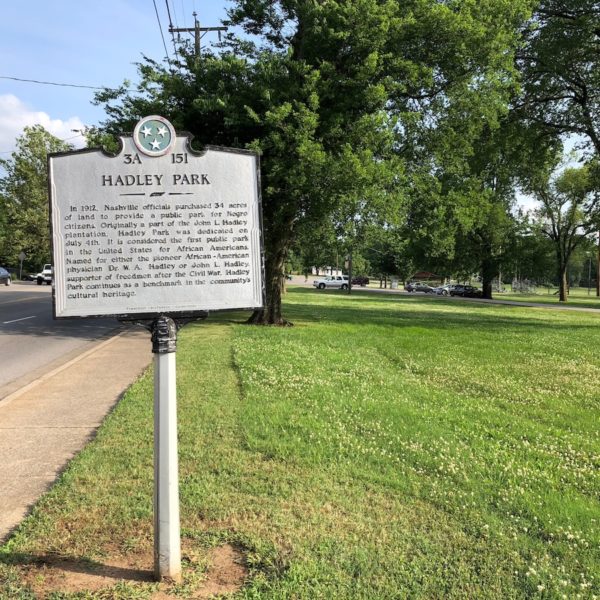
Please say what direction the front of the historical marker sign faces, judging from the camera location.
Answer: facing the viewer

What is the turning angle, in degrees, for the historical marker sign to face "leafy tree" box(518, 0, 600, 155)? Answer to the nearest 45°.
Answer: approximately 135° to its left
